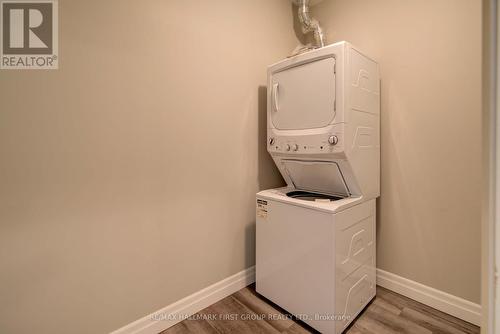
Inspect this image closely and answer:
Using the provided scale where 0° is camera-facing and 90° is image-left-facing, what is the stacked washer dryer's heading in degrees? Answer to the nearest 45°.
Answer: approximately 45°
